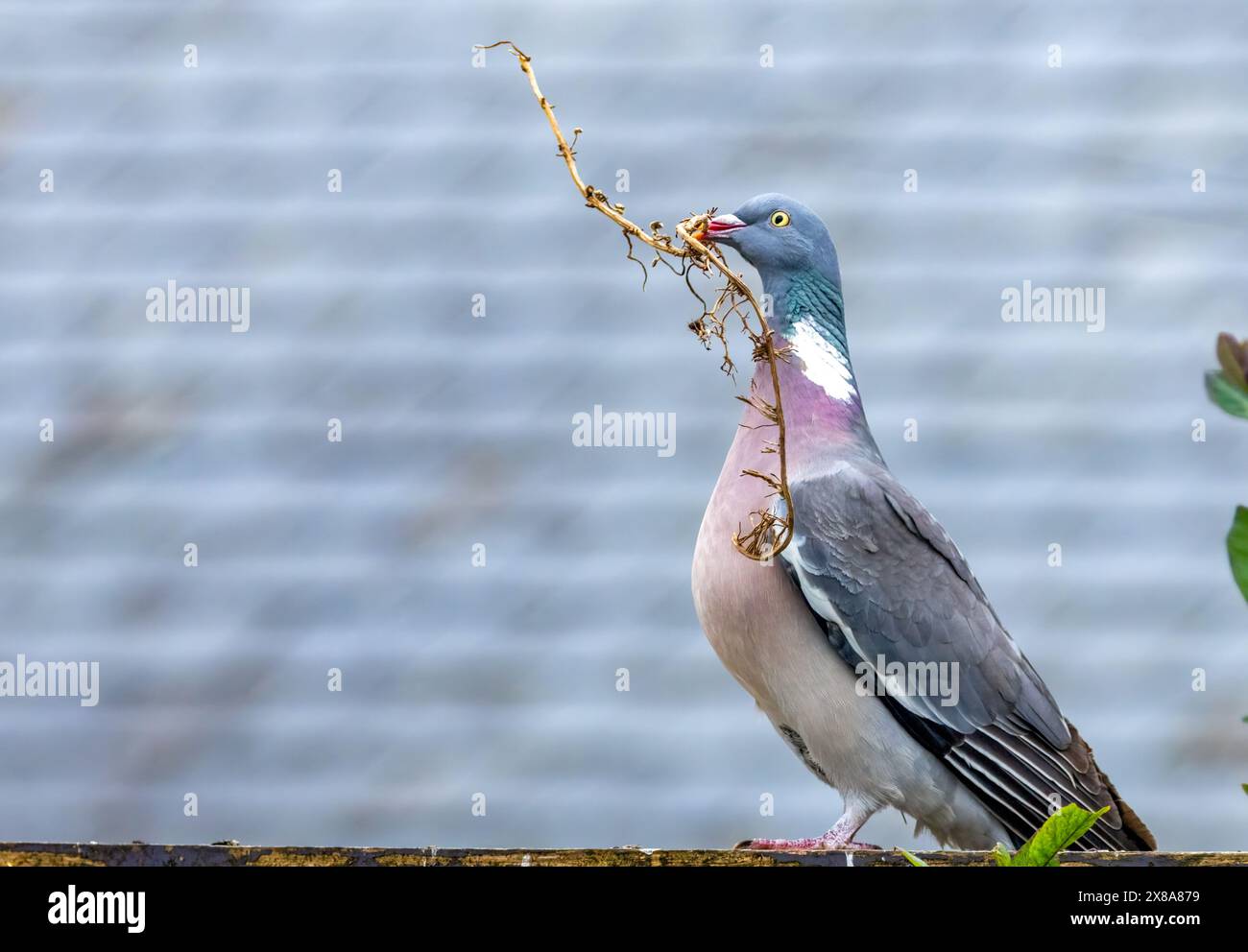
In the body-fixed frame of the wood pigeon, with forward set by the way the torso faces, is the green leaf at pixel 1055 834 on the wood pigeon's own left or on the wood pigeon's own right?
on the wood pigeon's own left

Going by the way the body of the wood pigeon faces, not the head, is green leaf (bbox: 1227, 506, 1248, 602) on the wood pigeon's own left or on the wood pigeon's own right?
on the wood pigeon's own left

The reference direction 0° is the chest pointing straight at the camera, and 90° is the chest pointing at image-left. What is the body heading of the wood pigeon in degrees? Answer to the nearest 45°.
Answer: approximately 90°
